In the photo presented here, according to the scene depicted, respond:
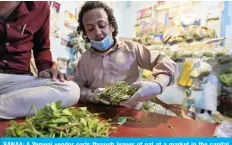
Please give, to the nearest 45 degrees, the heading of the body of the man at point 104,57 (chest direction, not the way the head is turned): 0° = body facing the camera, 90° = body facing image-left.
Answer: approximately 0°
